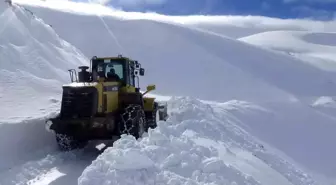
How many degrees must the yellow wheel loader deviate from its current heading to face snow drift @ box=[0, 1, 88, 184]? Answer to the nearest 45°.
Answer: approximately 90° to its left

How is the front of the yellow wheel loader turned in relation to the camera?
facing away from the viewer and to the right of the viewer

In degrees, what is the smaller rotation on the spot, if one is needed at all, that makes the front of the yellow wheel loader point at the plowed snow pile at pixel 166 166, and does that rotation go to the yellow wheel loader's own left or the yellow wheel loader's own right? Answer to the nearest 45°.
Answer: approximately 90° to the yellow wheel loader's own right
